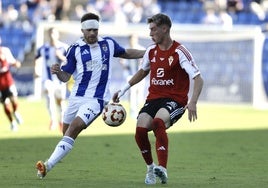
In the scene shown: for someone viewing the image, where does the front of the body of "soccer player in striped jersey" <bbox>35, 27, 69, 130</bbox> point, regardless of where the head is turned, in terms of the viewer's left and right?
facing the viewer

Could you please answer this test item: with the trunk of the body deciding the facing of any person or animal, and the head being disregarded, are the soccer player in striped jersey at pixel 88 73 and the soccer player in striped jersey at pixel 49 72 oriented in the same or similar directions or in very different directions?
same or similar directions

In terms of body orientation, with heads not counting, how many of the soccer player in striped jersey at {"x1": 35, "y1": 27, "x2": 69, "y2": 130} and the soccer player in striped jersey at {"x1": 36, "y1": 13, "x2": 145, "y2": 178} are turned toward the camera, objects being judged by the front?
2

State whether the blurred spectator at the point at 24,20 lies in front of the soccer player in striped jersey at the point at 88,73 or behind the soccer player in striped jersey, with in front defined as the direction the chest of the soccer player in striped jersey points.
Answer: behind

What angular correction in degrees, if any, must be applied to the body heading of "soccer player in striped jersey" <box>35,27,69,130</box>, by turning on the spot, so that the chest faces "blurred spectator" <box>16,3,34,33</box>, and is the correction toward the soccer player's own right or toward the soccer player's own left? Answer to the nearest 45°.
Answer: approximately 180°

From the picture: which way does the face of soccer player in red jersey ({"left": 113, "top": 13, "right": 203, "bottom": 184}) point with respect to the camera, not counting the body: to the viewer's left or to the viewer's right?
to the viewer's left

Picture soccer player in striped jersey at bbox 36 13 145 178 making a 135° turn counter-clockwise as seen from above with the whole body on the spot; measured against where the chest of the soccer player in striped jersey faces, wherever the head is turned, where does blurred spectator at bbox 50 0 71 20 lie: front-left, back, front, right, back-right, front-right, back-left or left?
front-left

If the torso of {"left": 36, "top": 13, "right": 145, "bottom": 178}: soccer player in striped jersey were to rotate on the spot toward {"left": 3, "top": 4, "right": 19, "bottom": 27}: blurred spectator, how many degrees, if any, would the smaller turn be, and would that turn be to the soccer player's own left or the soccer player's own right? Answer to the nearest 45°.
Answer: approximately 180°

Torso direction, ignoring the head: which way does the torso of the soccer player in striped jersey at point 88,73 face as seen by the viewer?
toward the camera

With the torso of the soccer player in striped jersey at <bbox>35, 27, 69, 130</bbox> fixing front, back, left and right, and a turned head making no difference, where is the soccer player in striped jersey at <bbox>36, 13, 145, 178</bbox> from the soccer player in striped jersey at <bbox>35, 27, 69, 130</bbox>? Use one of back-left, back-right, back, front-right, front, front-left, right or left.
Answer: front

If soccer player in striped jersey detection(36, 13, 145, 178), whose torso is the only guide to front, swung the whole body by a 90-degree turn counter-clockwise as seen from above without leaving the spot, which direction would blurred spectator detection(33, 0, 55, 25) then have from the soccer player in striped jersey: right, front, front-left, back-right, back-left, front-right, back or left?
left
